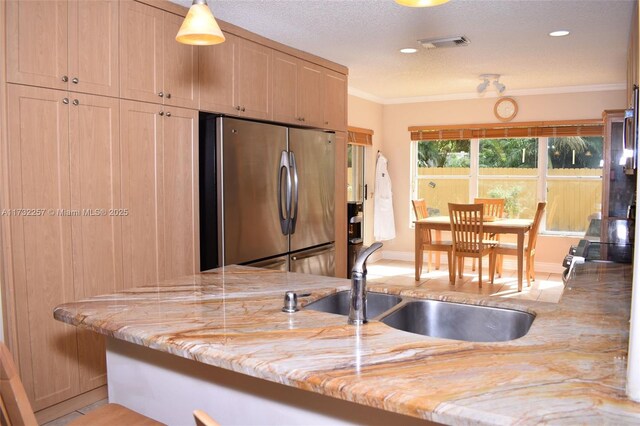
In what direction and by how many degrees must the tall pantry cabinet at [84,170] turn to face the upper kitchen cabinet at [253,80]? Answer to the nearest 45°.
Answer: approximately 90° to its left

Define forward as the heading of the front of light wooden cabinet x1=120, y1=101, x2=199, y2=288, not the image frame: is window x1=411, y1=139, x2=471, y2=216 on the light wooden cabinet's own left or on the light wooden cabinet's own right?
on the light wooden cabinet's own left

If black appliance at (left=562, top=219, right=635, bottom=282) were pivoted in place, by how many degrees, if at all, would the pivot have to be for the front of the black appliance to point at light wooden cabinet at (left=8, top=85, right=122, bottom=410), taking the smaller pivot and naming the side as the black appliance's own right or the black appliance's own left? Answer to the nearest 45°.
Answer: approximately 45° to the black appliance's own left

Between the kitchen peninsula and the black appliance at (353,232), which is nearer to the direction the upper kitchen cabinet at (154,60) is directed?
the kitchen peninsula

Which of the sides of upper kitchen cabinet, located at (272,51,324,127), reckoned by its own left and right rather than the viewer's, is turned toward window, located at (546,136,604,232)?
left

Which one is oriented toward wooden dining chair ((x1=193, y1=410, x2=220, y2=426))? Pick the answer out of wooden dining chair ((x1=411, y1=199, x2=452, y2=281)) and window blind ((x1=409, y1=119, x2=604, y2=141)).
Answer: the window blind

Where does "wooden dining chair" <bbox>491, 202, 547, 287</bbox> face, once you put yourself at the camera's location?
facing to the left of the viewer

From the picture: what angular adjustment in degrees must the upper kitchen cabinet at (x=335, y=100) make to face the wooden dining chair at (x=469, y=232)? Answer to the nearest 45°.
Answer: approximately 90° to its left

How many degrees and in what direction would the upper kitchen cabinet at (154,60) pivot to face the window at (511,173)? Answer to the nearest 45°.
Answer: approximately 90° to its left

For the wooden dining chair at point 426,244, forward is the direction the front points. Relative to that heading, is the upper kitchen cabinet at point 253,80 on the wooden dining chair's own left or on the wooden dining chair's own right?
on the wooden dining chair's own right

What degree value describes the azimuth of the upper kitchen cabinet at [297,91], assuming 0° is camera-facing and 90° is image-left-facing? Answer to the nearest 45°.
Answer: approximately 315°

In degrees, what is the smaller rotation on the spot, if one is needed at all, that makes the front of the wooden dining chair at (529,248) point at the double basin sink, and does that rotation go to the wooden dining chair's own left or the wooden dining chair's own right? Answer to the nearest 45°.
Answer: approximately 90° to the wooden dining chair's own left

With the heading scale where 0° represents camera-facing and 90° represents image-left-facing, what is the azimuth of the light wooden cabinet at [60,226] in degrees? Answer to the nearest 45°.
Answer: approximately 315°

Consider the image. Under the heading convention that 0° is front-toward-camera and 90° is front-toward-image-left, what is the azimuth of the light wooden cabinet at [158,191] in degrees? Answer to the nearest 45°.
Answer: approximately 315°

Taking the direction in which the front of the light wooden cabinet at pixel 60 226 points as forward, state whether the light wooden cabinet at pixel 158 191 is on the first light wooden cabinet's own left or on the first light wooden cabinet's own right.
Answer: on the first light wooden cabinet's own left
